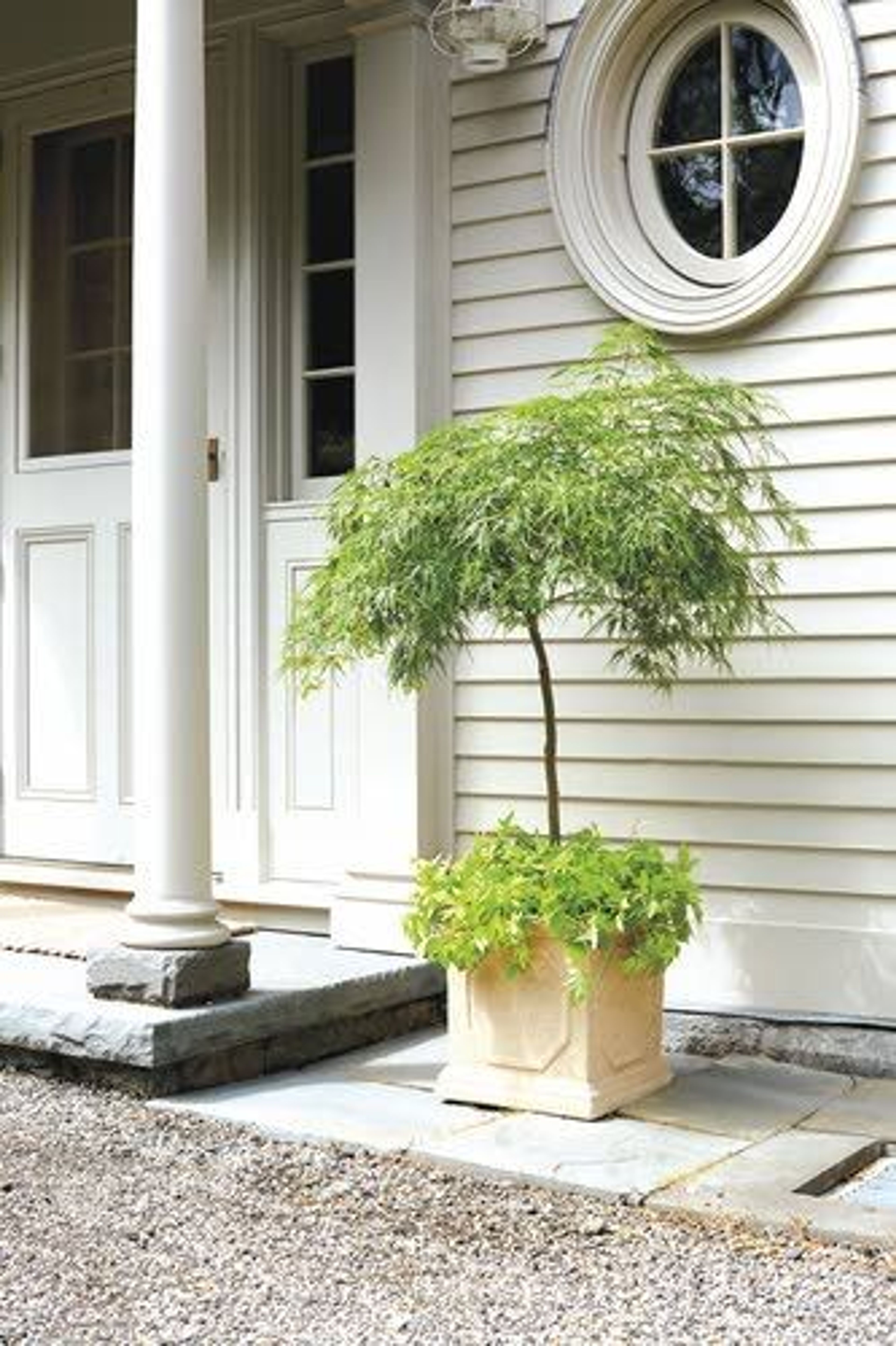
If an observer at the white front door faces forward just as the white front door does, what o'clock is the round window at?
The round window is roughly at 9 o'clock from the white front door.

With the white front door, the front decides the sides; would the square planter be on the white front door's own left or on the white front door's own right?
on the white front door's own left

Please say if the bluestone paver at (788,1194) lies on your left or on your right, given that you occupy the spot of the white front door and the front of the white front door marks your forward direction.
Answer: on your left

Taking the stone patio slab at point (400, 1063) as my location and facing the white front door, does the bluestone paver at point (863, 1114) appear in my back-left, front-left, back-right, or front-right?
back-right

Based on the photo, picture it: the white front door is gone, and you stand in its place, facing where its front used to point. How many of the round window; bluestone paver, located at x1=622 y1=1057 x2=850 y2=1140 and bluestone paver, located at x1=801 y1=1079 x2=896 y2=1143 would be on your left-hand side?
3

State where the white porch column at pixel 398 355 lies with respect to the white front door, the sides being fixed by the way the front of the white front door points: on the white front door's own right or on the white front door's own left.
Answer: on the white front door's own left

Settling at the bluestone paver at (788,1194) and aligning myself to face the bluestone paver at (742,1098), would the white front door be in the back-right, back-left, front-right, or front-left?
front-left

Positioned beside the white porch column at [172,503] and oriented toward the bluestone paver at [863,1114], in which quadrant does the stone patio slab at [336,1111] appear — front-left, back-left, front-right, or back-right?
front-right

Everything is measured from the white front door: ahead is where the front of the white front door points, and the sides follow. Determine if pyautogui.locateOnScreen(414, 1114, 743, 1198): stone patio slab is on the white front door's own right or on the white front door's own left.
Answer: on the white front door's own left

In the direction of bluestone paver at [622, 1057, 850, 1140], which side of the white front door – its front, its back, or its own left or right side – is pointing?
left

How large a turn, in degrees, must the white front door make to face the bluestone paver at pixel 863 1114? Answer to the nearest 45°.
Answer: approximately 90° to its left

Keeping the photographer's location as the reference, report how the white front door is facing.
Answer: facing the viewer and to the left of the viewer
